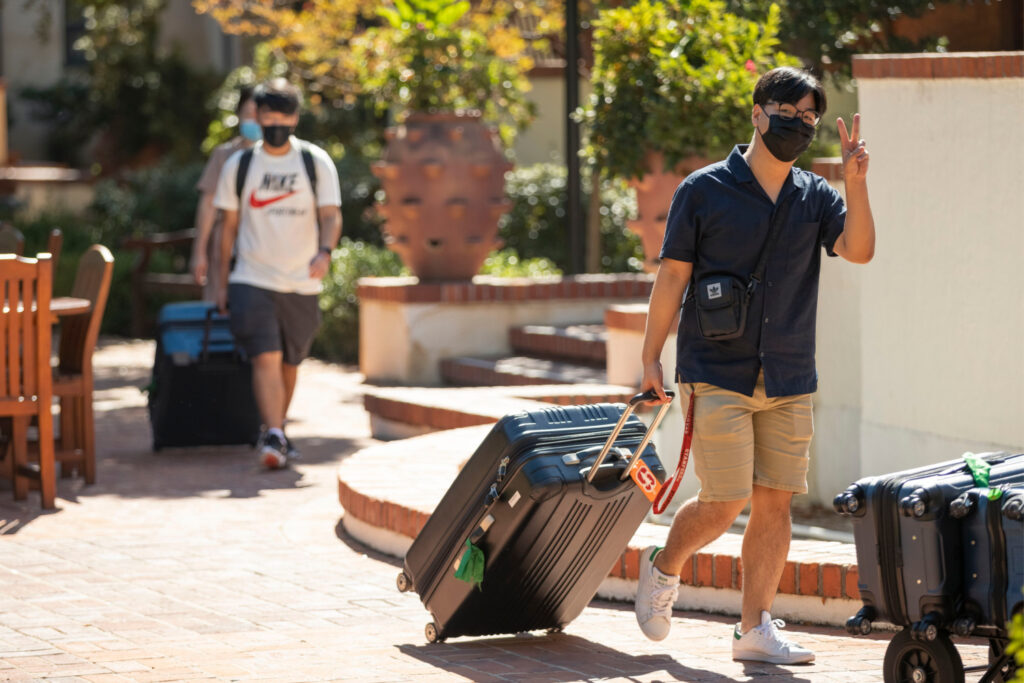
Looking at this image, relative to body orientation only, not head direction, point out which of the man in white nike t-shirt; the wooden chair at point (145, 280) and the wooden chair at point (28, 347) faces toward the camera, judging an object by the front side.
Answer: the man in white nike t-shirt

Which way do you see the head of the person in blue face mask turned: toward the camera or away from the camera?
toward the camera

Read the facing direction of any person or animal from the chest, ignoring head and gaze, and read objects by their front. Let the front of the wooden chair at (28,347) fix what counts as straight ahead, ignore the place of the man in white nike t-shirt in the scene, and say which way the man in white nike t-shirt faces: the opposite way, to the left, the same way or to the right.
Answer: the opposite way

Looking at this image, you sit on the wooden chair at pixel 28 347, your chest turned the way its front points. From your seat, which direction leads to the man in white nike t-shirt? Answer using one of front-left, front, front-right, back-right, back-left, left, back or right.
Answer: front-right

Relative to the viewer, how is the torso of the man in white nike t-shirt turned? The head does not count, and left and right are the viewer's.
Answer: facing the viewer

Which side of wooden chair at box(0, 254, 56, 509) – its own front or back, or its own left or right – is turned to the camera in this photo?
back

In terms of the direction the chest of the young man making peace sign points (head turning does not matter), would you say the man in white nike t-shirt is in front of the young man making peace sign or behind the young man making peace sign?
behind

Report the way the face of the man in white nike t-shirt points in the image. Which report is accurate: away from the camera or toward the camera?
toward the camera

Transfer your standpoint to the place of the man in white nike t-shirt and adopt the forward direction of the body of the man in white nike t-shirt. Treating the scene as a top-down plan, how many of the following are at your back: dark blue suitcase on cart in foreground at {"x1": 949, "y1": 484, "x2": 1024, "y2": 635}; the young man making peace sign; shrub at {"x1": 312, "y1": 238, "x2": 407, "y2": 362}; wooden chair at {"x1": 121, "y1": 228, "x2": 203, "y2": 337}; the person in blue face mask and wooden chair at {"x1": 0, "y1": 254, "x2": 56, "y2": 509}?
3

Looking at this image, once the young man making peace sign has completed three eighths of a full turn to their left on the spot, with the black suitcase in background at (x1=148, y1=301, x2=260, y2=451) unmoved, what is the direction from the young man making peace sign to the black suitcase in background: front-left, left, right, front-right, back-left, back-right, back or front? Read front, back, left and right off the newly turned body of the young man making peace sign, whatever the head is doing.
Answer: front-left

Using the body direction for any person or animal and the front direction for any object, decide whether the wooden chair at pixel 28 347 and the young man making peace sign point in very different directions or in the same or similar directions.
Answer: very different directions
